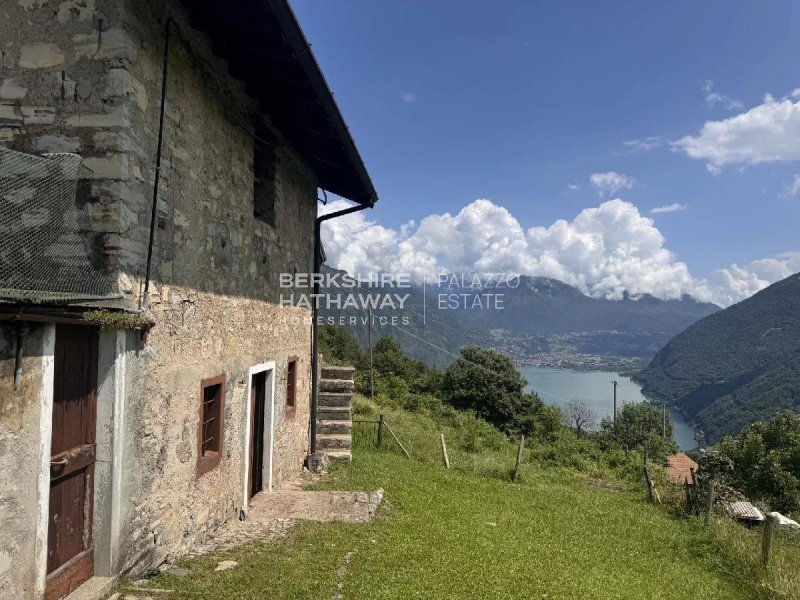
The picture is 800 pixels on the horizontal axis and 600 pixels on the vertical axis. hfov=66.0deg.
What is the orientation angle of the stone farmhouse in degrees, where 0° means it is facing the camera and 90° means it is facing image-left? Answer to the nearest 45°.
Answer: approximately 315°

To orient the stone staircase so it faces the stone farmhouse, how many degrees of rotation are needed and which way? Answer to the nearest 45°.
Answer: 0° — it already faces it

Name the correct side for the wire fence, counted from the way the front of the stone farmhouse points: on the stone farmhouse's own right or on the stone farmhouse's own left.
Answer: on the stone farmhouse's own left

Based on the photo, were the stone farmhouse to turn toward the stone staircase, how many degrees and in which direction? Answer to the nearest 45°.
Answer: approximately 90° to its left

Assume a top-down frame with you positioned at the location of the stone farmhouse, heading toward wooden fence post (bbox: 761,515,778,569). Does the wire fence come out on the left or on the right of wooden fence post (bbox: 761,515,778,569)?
left

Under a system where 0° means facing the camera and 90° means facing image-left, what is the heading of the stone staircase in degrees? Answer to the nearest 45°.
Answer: approximately 0°

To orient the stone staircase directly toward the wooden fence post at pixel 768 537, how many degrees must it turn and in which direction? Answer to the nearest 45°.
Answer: approximately 45° to its left

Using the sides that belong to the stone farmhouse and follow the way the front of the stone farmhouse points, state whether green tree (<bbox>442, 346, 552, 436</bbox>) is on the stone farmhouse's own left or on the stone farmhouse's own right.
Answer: on the stone farmhouse's own left

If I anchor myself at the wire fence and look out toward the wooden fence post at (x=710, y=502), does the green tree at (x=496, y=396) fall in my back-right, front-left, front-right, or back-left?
back-left
